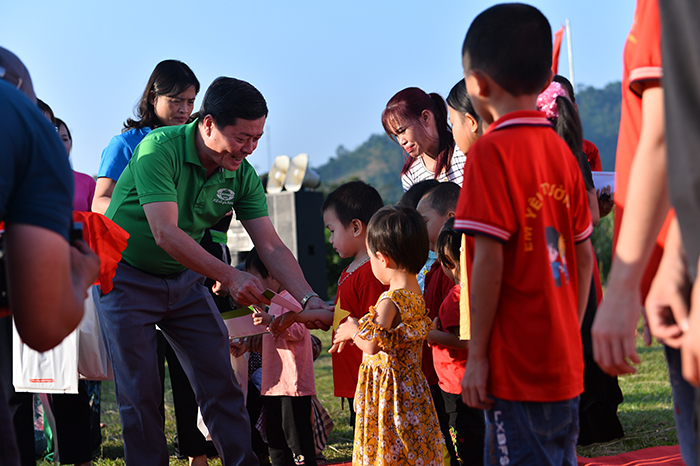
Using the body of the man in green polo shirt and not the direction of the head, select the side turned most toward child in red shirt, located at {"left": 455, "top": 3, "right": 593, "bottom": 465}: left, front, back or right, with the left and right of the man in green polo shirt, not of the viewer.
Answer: front

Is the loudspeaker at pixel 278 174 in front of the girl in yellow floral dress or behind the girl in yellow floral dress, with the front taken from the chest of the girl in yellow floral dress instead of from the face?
in front

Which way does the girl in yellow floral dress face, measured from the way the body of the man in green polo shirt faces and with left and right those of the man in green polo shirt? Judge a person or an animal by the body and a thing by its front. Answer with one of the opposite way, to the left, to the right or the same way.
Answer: the opposite way

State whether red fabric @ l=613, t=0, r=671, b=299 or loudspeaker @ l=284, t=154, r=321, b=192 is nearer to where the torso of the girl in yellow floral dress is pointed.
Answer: the loudspeaker

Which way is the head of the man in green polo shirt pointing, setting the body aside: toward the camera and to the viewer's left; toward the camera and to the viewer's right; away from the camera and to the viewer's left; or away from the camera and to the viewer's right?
toward the camera and to the viewer's right

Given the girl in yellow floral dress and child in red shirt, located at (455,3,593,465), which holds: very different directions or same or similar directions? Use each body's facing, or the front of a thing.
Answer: same or similar directions

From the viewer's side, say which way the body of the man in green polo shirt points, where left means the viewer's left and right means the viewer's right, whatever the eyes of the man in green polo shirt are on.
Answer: facing the viewer and to the right of the viewer

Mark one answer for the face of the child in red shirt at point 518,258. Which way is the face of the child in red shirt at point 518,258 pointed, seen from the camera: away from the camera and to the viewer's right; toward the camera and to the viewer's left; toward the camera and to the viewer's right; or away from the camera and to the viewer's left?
away from the camera and to the viewer's left

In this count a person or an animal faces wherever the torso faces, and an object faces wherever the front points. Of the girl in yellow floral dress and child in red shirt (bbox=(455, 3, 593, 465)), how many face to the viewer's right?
0

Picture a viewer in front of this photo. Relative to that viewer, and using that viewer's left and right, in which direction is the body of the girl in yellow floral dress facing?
facing away from the viewer and to the left of the viewer

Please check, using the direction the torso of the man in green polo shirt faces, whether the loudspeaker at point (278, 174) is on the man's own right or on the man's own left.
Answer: on the man's own left
